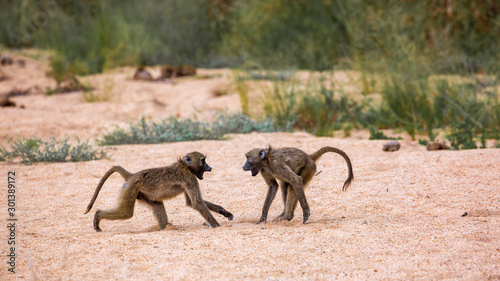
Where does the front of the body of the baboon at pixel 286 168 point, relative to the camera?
to the viewer's left

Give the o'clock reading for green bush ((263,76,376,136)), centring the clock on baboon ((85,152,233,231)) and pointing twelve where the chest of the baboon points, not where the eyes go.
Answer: The green bush is roughly at 10 o'clock from the baboon.

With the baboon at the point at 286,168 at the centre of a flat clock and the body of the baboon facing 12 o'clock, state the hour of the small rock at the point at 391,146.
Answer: The small rock is roughly at 4 o'clock from the baboon.

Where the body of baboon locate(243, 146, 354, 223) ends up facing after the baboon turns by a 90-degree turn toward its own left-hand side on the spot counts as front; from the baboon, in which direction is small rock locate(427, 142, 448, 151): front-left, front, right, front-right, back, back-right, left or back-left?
back-left

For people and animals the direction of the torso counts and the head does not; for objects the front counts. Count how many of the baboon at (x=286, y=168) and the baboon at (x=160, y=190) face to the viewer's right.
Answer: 1

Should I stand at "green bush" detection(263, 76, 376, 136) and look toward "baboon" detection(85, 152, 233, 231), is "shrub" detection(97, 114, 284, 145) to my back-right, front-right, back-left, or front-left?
front-right

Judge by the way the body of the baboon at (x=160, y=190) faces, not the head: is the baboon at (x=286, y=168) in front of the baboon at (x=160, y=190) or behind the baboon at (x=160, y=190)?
in front

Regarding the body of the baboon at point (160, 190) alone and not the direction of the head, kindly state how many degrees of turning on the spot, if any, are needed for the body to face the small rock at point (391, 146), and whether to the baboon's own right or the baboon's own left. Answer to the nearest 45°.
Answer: approximately 45° to the baboon's own left

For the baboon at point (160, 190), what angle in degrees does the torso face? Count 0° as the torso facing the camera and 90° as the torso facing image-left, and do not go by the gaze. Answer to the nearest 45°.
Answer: approximately 270°

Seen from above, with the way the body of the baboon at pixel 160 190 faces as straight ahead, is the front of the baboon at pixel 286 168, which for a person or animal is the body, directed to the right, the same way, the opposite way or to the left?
the opposite way

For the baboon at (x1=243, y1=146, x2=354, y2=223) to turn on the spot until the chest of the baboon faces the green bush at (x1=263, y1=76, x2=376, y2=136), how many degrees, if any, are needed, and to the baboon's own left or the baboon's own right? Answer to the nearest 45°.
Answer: approximately 90° to the baboon's own right

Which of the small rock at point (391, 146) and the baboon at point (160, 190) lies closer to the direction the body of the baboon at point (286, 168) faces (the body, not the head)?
the baboon

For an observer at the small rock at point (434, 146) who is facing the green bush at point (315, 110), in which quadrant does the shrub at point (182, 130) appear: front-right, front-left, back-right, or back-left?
front-left

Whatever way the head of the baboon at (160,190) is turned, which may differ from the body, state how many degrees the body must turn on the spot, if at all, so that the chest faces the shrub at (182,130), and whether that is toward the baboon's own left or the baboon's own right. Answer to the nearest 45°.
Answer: approximately 90° to the baboon's own left

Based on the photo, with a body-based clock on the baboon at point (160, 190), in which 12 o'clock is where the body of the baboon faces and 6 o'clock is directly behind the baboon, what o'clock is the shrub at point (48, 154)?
The shrub is roughly at 8 o'clock from the baboon.
